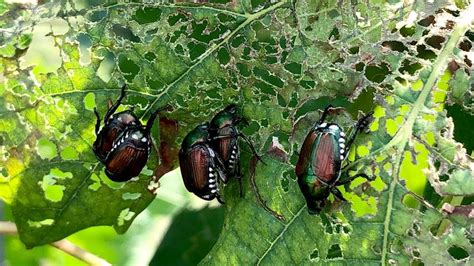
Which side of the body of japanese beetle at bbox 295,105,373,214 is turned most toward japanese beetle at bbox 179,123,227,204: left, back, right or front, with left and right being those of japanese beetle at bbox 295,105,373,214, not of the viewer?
right

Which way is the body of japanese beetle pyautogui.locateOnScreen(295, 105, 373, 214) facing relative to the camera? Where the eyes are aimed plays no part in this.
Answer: toward the camera

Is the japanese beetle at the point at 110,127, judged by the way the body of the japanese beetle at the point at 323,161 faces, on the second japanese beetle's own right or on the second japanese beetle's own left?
on the second japanese beetle's own right
